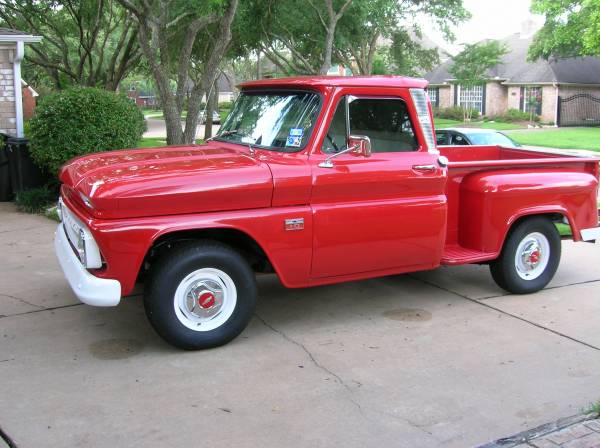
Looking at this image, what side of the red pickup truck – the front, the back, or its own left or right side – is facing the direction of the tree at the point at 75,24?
right

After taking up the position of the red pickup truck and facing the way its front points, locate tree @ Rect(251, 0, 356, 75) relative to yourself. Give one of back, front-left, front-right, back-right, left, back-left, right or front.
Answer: back-right

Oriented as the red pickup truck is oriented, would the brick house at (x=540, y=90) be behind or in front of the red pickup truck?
behind

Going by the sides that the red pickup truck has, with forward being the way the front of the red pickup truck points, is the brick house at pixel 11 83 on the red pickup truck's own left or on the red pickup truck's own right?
on the red pickup truck's own right

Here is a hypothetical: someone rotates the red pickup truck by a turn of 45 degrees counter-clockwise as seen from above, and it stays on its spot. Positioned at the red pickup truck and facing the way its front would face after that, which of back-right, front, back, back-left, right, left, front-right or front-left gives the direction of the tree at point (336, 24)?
back

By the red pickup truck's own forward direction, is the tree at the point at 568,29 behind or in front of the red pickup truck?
behind

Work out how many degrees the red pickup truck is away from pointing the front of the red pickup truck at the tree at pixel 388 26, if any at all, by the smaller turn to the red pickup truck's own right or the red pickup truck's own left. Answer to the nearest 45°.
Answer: approximately 135° to the red pickup truck's own right

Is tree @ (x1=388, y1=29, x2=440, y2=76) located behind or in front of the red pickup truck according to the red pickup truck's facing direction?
behind

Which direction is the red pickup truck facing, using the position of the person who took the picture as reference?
facing the viewer and to the left of the viewer

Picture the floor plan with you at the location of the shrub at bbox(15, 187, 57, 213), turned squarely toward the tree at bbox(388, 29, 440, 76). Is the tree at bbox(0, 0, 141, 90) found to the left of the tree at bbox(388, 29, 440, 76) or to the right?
left

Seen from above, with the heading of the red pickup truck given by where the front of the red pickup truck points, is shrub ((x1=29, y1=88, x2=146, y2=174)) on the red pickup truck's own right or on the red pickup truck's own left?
on the red pickup truck's own right

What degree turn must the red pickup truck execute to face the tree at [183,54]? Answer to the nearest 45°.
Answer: approximately 135° to its right
